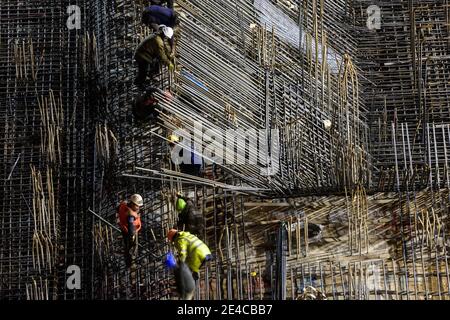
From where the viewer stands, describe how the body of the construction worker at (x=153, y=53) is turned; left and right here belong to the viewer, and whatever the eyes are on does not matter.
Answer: facing to the right of the viewer

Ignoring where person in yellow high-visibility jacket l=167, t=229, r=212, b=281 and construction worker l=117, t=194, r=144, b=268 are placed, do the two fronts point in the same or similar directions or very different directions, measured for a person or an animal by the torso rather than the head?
very different directions

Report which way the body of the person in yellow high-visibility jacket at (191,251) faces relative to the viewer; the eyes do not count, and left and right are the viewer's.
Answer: facing to the left of the viewer
